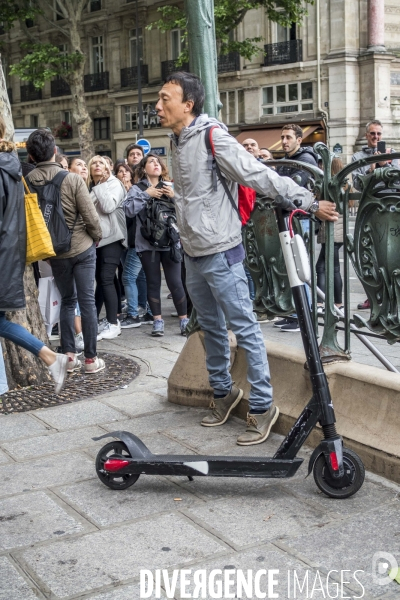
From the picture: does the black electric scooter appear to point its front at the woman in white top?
no

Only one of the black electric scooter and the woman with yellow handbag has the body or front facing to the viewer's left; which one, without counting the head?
the woman with yellow handbag

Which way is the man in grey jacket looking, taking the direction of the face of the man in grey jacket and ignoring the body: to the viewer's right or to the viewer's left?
to the viewer's left

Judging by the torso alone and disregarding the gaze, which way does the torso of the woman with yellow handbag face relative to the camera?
to the viewer's left

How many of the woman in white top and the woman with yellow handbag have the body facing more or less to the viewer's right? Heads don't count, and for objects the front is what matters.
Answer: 0

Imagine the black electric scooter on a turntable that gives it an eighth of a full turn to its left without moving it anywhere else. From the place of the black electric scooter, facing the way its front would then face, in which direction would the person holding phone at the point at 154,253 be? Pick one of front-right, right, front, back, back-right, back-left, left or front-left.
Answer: front-left

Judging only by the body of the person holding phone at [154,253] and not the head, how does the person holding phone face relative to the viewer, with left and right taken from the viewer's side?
facing the viewer and to the right of the viewer

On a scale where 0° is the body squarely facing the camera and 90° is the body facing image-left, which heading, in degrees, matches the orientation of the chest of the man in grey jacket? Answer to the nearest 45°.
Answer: approximately 45°

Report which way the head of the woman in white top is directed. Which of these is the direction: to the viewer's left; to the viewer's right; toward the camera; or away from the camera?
toward the camera

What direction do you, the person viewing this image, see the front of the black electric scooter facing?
facing to the right of the viewer
